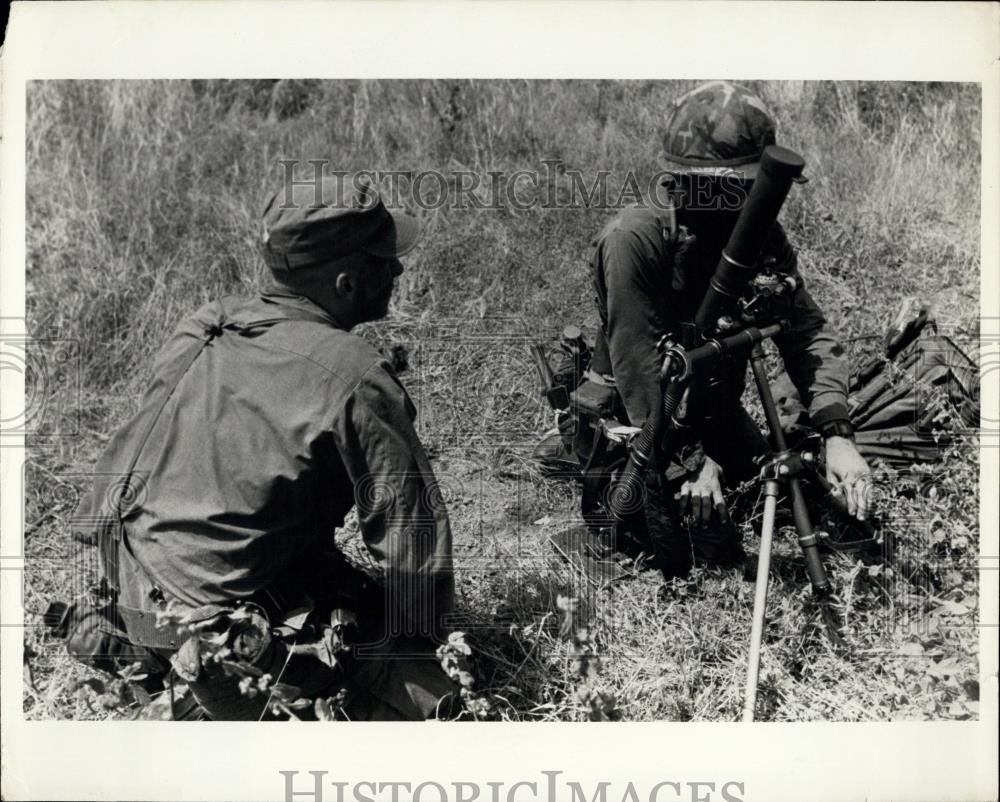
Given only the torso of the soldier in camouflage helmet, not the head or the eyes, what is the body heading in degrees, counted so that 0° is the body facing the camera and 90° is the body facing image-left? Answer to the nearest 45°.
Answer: approximately 0°
